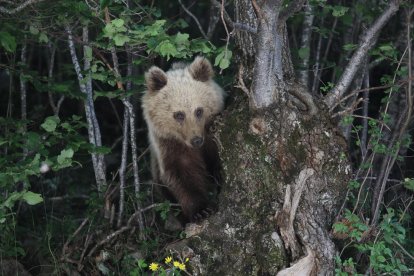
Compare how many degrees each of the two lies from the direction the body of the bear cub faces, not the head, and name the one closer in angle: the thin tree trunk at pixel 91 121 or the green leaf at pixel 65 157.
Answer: the green leaf

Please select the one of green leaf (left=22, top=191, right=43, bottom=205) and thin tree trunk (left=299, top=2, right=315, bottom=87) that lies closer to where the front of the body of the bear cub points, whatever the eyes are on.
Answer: the green leaf

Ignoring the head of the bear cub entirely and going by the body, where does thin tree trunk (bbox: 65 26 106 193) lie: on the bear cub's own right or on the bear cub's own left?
on the bear cub's own right

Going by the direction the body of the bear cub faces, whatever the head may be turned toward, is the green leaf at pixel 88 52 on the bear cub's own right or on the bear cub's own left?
on the bear cub's own right

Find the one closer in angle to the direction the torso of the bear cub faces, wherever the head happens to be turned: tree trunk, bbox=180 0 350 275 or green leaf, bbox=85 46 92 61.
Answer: the tree trunk

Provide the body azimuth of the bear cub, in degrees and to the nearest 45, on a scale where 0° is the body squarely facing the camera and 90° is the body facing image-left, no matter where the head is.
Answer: approximately 0°

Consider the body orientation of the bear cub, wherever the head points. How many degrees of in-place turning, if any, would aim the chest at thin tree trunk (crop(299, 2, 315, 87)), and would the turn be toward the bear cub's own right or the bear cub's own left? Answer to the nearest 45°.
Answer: approximately 135° to the bear cub's own left

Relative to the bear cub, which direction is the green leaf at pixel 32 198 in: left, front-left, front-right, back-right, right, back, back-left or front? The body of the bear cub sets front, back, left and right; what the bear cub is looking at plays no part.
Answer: front-right

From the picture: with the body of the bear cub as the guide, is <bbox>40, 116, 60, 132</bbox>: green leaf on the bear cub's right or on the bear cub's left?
on the bear cub's right

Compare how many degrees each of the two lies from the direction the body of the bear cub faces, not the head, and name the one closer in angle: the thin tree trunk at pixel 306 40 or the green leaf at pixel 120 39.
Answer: the green leaf
